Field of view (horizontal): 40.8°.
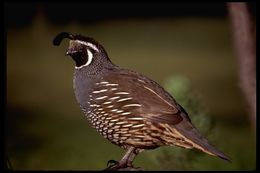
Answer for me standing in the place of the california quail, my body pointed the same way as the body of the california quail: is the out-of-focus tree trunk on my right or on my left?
on my right

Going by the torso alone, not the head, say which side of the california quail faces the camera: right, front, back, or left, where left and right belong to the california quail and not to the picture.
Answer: left
